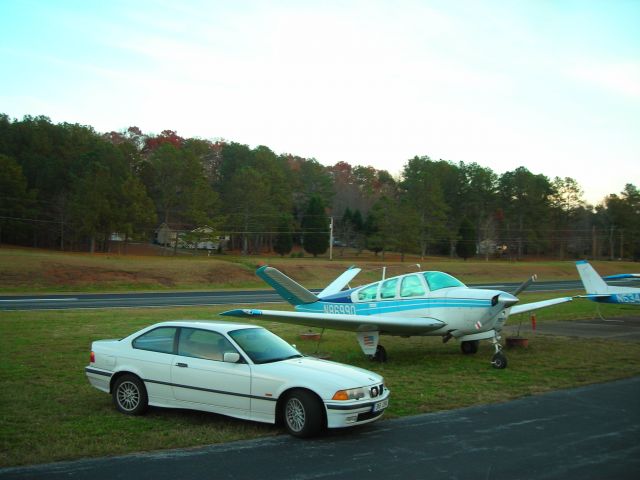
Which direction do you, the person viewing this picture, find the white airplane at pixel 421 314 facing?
facing the viewer and to the right of the viewer

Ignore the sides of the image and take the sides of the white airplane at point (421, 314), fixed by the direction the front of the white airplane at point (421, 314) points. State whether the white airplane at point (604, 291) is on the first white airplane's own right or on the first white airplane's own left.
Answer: on the first white airplane's own left

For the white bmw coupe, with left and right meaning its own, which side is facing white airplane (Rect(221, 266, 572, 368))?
left

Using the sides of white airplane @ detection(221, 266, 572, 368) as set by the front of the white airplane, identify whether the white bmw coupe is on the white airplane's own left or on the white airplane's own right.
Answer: on the white airplane's own right

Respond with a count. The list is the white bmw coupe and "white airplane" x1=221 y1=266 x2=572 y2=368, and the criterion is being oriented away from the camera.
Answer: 0

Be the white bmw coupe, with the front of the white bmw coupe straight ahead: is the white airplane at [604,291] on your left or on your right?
on your left

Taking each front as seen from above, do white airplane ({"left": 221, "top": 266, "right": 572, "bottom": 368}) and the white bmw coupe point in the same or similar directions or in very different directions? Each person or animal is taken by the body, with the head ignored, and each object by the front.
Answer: same or similar directions
